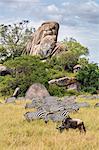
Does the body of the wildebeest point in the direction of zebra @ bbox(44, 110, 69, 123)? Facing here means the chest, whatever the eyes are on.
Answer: no

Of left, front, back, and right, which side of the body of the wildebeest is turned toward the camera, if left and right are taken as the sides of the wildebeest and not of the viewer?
left
